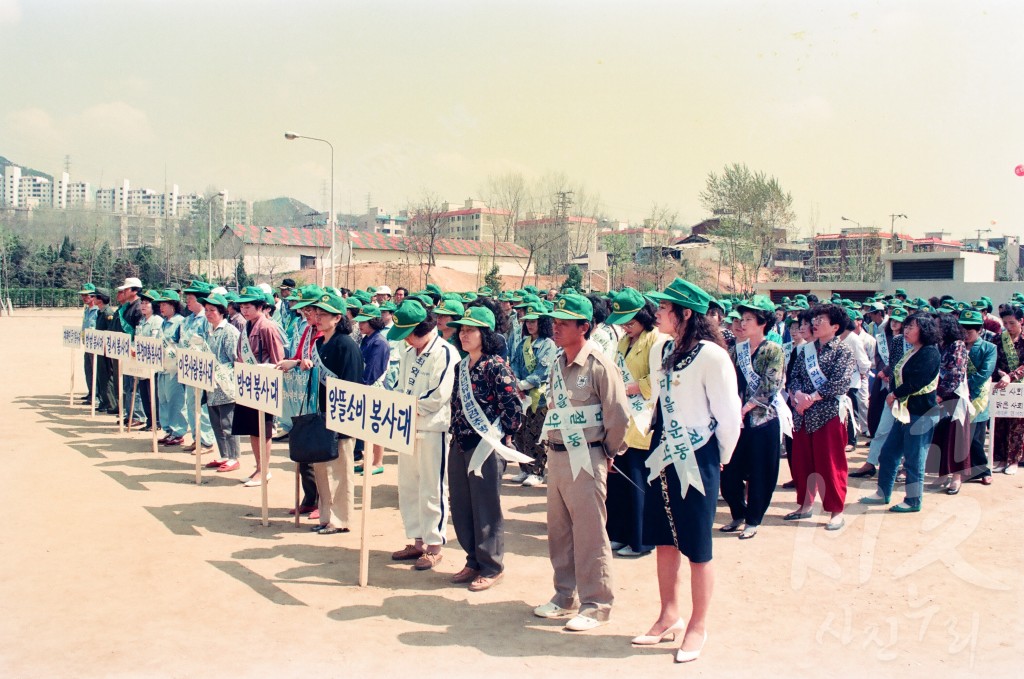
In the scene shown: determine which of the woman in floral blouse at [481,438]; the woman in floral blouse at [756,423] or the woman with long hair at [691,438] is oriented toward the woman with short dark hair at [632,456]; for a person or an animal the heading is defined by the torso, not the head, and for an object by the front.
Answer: the woman in floral blouse at [756,423]

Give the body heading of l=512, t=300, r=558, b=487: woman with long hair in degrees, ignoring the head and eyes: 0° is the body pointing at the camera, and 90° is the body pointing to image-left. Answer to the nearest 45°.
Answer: approximately 45°

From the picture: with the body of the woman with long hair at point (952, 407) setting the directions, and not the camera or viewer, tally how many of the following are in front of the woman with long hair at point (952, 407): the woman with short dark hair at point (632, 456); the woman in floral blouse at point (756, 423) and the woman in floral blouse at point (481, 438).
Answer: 3

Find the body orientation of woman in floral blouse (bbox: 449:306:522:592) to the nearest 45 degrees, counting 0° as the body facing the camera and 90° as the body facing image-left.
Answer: approximately 45°

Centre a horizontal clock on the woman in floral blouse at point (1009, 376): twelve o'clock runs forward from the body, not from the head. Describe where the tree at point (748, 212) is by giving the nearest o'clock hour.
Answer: The tree is roughly at 4 o'clock from the woman in floral blouse.

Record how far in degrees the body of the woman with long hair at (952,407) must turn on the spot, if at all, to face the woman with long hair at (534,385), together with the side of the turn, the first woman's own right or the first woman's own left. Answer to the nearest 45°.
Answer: approximately 45° to the first woman's own right

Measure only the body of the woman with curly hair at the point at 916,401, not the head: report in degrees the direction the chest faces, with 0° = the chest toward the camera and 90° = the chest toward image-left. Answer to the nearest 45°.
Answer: approximately 90°
